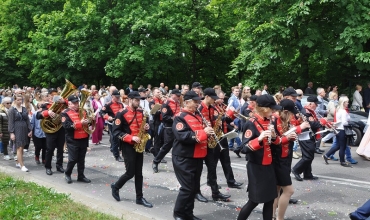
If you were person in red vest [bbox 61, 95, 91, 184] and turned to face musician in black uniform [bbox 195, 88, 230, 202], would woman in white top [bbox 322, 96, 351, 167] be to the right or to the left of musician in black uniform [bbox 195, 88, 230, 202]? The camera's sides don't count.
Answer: left

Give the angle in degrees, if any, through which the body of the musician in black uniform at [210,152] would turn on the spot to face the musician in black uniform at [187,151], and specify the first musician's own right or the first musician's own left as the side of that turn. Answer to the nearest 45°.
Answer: approximately 90° to the first musician's own right
